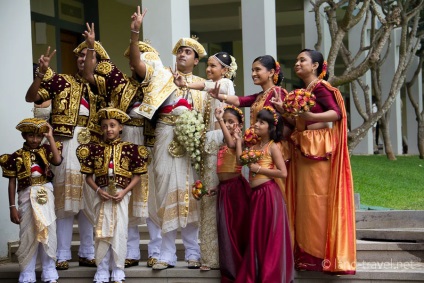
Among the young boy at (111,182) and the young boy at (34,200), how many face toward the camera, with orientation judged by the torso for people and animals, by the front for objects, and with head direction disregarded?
2

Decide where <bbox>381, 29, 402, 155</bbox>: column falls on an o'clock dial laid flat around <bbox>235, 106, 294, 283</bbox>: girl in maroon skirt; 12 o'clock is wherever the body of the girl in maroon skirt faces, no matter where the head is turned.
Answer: The column is roughly at 5 o'clock from the girl in maroon skirt.

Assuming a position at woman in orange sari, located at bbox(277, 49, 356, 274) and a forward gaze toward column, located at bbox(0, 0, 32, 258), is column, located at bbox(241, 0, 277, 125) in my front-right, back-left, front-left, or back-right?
front-right

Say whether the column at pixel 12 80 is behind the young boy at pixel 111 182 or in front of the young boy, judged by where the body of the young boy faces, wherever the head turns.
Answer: behind

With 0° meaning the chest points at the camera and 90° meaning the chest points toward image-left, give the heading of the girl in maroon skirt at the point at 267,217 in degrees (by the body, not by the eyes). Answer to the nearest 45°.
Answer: approximately 45°

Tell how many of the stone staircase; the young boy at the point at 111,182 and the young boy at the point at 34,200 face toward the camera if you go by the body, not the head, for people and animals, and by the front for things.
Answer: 3

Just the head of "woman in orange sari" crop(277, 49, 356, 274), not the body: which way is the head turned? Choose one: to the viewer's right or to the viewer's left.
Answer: to the viewer's left

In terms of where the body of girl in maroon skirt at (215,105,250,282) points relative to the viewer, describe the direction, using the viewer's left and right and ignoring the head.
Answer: facing the viewer and to the left of the viewer

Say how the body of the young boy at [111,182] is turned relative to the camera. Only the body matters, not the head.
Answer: toward the camera
